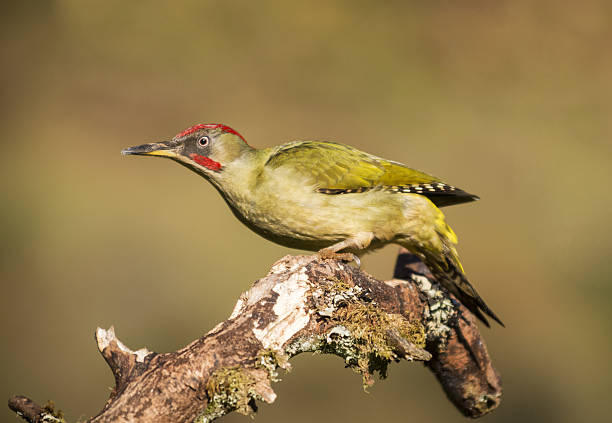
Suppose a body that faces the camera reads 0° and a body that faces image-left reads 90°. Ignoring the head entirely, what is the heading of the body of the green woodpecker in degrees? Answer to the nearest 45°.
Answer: approximately 90°
